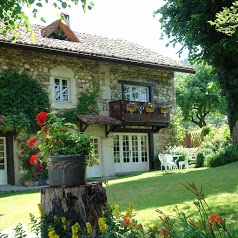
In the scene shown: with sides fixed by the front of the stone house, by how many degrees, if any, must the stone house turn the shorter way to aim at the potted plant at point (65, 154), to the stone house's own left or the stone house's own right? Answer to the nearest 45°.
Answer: approximately 45° to the stone house's own right

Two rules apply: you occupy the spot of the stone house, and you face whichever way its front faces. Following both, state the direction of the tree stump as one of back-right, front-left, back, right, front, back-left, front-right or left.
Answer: front-right

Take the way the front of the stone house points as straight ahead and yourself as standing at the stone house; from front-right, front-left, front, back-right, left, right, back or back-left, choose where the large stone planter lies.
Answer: front-right

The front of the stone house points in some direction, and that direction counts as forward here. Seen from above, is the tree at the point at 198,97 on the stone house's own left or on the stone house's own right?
on the stone house's own left

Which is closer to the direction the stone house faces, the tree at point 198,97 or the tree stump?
the tree stump

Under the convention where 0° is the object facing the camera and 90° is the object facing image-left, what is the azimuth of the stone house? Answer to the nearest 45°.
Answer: approximately 315°
